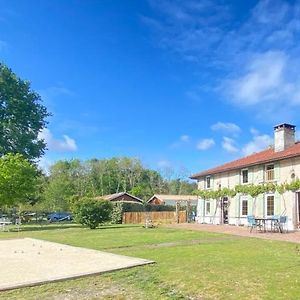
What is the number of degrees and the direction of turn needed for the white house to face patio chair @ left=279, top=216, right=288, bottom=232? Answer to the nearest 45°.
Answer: approximately 45° to its left

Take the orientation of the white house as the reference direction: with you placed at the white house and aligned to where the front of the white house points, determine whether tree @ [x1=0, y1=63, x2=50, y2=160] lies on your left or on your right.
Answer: on your right

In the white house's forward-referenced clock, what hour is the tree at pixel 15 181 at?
The tree is roughly at 1 o'clock from the white house.

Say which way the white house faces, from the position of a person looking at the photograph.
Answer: facing the viewer and to the left of the viewer

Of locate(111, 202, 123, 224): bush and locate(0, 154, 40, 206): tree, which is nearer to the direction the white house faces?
the tree

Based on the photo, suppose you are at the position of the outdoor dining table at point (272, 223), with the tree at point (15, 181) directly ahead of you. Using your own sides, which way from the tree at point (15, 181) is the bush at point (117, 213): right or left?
right

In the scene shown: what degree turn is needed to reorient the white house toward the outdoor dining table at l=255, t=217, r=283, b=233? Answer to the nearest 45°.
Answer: approximately 45° to its left

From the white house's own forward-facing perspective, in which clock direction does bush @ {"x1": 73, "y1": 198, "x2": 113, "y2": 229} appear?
The bush is roughly at 1 o'clock from the white house.
